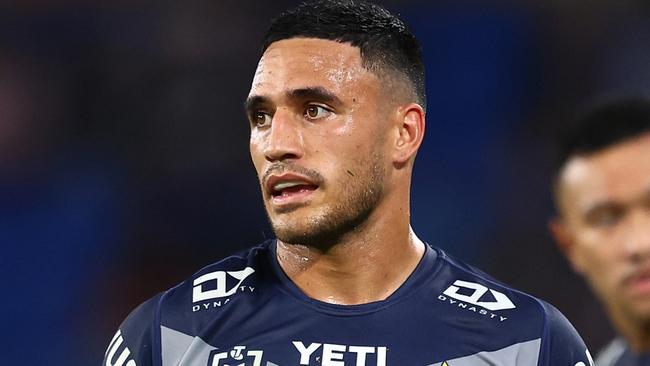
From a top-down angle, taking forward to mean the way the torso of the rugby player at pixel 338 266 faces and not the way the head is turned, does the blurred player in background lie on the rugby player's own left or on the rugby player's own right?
on the rugby player's own left

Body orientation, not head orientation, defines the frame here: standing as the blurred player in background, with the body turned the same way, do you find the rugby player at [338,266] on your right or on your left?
on your right

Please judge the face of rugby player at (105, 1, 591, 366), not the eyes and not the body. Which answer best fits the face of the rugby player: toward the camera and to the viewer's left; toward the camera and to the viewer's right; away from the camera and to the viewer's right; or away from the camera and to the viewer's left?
toward the camera and to the viewer's left

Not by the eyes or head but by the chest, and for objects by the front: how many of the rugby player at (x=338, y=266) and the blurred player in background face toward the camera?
2

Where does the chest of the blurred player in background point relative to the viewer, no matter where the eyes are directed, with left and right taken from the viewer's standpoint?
facing the viewer
